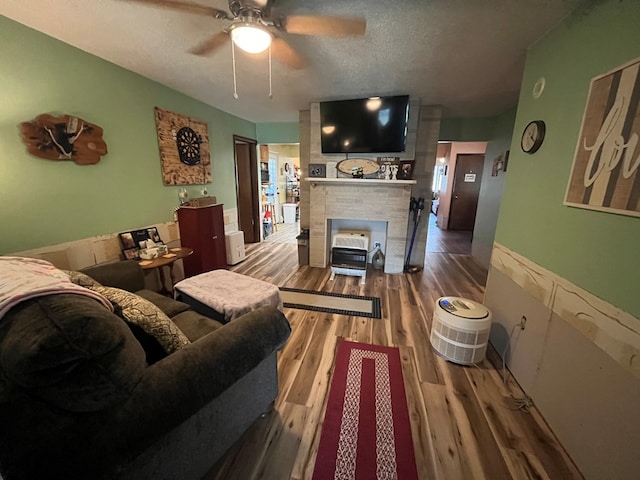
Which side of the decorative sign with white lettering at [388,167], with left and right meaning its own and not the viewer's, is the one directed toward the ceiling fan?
front

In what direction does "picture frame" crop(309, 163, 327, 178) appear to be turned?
toward the camera

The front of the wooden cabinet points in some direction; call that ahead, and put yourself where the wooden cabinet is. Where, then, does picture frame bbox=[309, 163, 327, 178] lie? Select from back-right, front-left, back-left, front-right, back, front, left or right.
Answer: front-left

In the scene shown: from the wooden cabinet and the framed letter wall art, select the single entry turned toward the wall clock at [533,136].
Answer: the wooden cabinet

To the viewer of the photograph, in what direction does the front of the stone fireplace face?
facing the viewer

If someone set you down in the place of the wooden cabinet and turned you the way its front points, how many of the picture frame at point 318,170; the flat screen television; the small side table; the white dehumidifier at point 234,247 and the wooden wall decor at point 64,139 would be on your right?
2

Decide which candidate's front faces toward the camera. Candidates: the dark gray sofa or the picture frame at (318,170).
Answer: the picture frame

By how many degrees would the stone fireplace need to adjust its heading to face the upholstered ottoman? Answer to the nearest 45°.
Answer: approximately 45° to its right

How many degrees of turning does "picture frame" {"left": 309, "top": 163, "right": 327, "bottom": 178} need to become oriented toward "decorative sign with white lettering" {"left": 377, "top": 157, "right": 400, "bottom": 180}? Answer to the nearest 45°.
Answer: approximately 90° to its left

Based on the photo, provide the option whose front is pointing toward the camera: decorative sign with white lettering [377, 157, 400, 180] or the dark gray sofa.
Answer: the decorative sign with white lettering

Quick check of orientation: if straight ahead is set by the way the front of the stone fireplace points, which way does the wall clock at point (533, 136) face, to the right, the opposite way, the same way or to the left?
to the right

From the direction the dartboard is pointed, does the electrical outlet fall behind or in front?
in front

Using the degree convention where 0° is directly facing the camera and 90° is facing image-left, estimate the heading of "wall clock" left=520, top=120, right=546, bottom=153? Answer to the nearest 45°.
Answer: approximately 45°

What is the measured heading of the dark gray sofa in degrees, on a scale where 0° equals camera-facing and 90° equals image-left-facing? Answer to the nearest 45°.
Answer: approximately 225°
